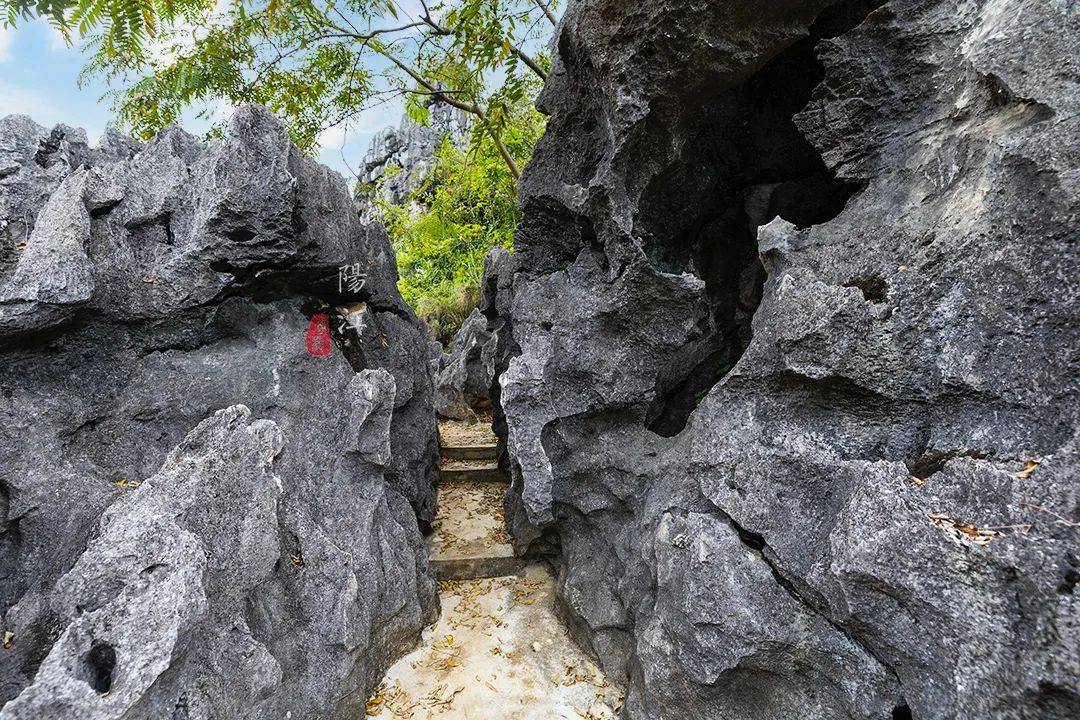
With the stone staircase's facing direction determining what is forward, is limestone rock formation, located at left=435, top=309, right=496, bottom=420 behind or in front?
behind

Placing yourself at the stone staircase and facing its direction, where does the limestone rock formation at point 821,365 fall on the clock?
The limestone rock formation is roughly at 11 o'clock from the stone staircase.

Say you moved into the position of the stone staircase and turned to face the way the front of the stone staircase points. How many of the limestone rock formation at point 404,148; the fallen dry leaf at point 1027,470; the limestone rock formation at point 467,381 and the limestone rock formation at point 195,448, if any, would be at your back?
2

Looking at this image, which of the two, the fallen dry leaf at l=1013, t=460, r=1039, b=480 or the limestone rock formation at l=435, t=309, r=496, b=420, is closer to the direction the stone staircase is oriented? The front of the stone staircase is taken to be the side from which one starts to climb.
the fallen dry leaf

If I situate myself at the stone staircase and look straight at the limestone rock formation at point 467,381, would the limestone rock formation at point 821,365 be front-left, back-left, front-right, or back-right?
back-right

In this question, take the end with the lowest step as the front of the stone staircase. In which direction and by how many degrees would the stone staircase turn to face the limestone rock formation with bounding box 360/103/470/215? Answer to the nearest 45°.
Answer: approximately 180°

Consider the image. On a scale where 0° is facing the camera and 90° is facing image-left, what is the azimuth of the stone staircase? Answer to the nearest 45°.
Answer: approximately 0°

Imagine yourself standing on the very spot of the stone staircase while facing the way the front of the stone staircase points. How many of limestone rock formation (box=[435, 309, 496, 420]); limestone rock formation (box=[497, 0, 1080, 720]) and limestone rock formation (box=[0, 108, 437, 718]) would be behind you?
1
